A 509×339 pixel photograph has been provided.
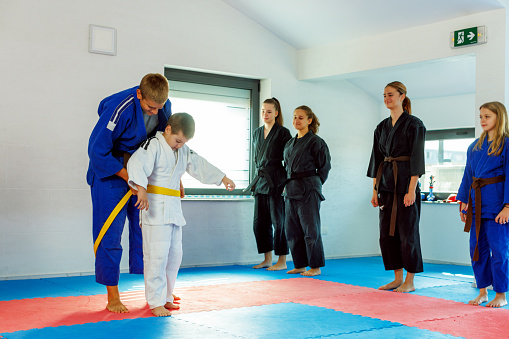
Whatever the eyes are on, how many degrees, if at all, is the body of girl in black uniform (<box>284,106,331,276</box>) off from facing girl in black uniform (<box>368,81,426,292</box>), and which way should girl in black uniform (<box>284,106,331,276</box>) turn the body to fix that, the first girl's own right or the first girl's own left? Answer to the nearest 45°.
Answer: approximately 90° to the first girl's own left

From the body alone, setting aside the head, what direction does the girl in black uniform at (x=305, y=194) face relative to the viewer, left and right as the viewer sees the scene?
facing the viewer and to the left of the viewer

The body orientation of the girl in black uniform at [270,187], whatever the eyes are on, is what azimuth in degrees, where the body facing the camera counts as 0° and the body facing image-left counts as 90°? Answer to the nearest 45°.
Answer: approximately 45°

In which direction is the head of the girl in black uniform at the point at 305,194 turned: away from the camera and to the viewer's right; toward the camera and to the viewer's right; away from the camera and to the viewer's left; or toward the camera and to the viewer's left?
toward the camera and to the viewer's left

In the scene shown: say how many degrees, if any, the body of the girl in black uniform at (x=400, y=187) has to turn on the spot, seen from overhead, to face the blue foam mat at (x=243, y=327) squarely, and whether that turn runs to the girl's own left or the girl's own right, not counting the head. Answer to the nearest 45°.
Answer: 0° — they already face it

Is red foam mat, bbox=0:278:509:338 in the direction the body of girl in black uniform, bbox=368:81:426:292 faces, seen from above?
yes

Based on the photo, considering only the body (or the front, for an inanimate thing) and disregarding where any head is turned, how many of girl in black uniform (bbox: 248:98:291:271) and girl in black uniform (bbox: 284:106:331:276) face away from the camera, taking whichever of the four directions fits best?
0

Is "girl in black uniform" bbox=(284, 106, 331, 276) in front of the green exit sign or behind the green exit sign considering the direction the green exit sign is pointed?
in front

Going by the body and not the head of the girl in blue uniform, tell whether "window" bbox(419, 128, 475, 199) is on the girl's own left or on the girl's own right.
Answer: on the girl's own right

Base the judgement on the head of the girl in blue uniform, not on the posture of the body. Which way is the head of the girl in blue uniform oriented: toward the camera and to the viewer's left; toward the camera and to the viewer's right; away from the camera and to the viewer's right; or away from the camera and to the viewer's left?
toward the camera and to the viewer's left

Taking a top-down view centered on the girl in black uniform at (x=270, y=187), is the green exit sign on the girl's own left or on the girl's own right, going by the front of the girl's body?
on the girl's own left
